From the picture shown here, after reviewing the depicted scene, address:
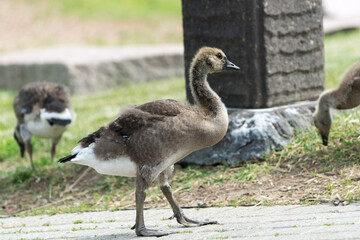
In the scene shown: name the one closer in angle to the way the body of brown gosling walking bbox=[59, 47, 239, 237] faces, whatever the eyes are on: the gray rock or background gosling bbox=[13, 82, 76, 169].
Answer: the gray rock

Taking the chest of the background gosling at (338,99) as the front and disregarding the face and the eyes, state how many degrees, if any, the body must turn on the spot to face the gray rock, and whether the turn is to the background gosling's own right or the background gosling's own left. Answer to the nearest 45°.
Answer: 0° — it already faces it

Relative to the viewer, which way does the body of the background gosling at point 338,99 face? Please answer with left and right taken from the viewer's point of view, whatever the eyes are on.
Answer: facing to the left of the viewer

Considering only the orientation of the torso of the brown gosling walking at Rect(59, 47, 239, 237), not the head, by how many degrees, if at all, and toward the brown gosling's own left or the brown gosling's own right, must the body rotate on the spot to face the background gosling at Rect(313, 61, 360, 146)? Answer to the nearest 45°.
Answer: approximately 45° to the brown gosling's own left

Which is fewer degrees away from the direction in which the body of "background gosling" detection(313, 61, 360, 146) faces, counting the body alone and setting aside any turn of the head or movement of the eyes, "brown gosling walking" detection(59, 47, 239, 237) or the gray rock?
the gray rock

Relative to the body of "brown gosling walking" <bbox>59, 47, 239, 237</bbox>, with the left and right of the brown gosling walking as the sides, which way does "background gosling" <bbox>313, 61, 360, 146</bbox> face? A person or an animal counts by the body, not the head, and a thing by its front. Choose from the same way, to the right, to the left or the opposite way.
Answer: the opposite way

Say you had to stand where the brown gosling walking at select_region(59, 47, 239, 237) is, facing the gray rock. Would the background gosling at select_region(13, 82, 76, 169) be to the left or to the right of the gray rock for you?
left

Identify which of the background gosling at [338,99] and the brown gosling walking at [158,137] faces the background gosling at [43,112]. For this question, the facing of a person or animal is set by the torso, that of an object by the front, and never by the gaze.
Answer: the background gosling at [338,99]

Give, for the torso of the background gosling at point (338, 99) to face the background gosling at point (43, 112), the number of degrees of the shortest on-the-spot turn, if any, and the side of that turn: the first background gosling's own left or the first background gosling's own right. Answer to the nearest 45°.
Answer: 0° — it already faces it

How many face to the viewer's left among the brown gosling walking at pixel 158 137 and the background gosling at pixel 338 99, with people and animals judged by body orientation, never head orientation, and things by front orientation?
1

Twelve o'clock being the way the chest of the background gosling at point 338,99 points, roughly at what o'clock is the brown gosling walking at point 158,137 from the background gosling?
The brown gosling walking is roughly at 10 o'clock from the background gosling.

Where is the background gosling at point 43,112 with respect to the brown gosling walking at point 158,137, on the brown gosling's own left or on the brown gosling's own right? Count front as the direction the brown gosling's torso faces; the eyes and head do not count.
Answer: on the brown gosling's own left

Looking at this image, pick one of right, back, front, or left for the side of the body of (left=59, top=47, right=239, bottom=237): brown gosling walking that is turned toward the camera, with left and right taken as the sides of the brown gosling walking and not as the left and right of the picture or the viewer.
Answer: right
